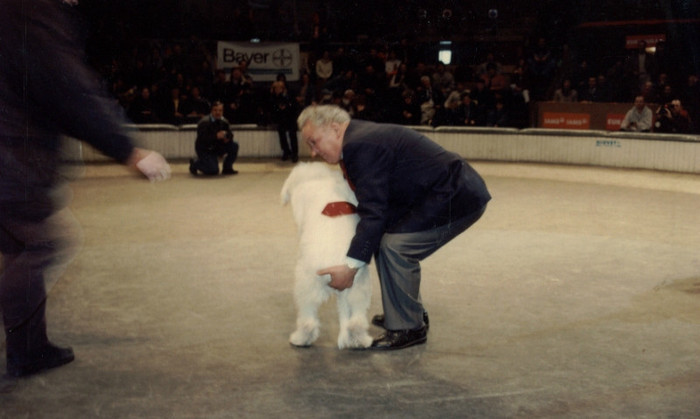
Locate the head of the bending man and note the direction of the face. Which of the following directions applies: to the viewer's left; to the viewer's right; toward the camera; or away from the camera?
to the viewer's left

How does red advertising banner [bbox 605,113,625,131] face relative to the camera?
toward the camera

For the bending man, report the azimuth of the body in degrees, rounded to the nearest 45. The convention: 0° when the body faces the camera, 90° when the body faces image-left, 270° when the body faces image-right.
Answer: approximately 90°

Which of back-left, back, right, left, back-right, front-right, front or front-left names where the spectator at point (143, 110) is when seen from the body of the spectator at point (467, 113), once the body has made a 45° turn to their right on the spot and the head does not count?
front-right

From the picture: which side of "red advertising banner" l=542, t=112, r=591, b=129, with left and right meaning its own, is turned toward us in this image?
front

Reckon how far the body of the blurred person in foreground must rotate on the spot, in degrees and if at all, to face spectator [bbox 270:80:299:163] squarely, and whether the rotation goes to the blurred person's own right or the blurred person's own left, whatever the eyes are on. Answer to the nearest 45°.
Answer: approximately 90° to the blurred person's own left

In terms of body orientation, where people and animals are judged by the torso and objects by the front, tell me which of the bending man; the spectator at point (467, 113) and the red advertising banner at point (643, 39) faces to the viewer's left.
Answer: the bending man

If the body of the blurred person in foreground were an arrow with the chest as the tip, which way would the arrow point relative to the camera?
to the viewer's right

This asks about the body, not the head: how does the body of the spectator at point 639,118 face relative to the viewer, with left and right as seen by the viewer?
facing the viewer and to the left of the viewer
